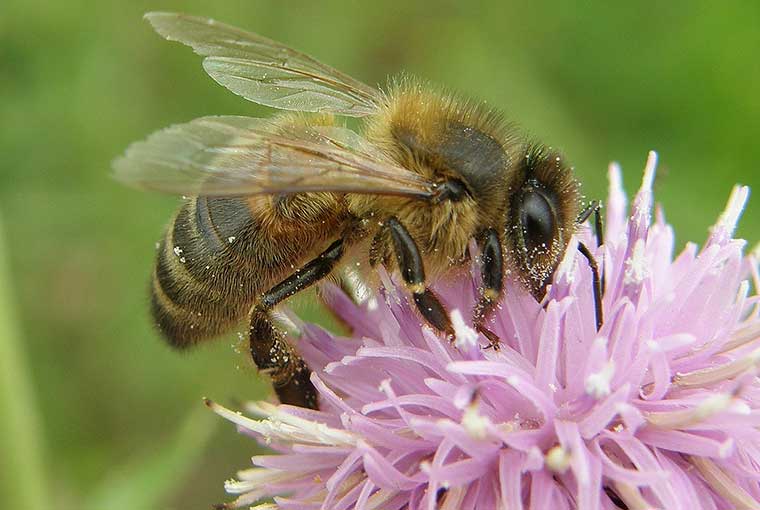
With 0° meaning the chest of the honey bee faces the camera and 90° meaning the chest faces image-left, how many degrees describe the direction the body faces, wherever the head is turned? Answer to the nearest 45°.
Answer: approximately 270°
